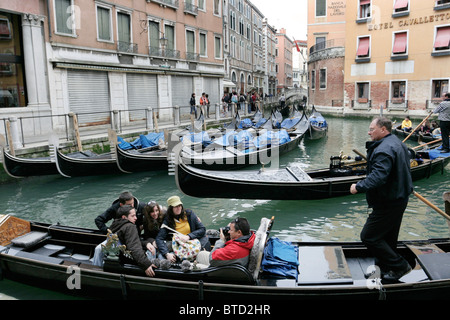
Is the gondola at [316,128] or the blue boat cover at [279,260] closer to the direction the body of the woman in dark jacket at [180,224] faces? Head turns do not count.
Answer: the blue boat cover

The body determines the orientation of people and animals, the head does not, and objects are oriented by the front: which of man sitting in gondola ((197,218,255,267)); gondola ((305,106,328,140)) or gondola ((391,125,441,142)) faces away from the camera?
gondola ((305,106,328,140))

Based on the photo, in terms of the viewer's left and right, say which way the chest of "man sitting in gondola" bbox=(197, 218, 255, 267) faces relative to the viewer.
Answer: facing to the left of the viewer

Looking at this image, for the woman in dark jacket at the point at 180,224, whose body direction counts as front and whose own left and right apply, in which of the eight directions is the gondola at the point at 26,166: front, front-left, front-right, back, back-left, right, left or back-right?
back-right

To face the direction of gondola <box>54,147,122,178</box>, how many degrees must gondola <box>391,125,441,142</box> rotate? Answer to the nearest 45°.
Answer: approximately 45° to its left

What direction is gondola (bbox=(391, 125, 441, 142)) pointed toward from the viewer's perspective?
to the viewer's left

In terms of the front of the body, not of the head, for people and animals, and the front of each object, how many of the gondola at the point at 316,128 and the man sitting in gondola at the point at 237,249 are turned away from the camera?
1

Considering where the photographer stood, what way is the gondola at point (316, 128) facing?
facing away from the viewer

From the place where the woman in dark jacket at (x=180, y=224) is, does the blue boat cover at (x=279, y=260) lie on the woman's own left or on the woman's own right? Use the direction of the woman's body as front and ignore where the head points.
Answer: on the woman's own left

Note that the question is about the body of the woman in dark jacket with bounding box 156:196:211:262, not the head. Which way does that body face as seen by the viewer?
toward the camera

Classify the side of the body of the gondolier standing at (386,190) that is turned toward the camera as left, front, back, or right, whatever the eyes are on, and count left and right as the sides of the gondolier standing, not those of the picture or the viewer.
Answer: left
